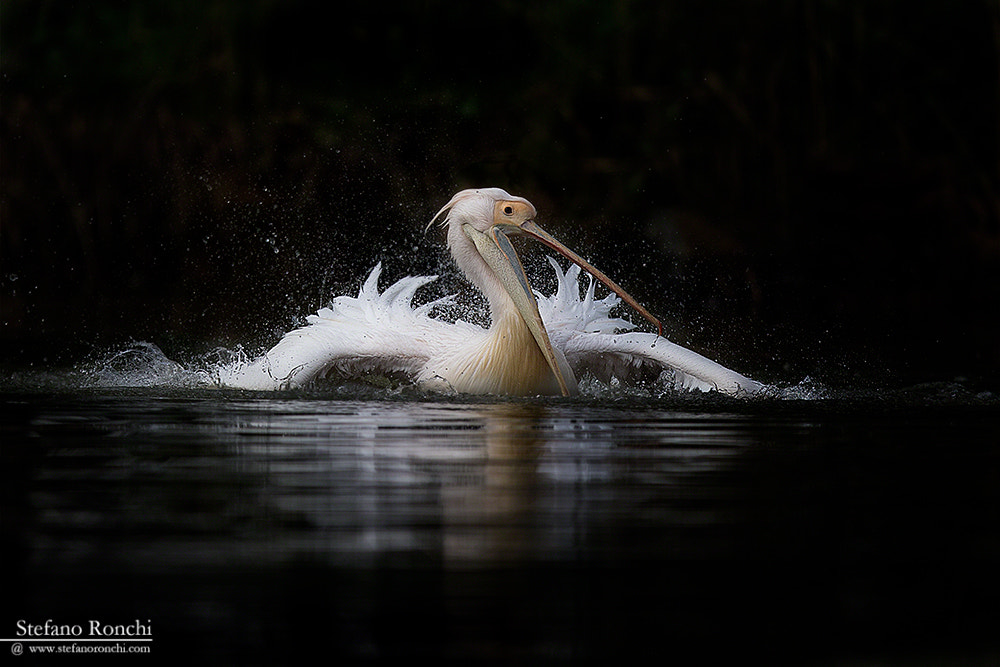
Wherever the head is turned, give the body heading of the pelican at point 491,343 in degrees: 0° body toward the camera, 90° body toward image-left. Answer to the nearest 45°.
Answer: approximately 315°
